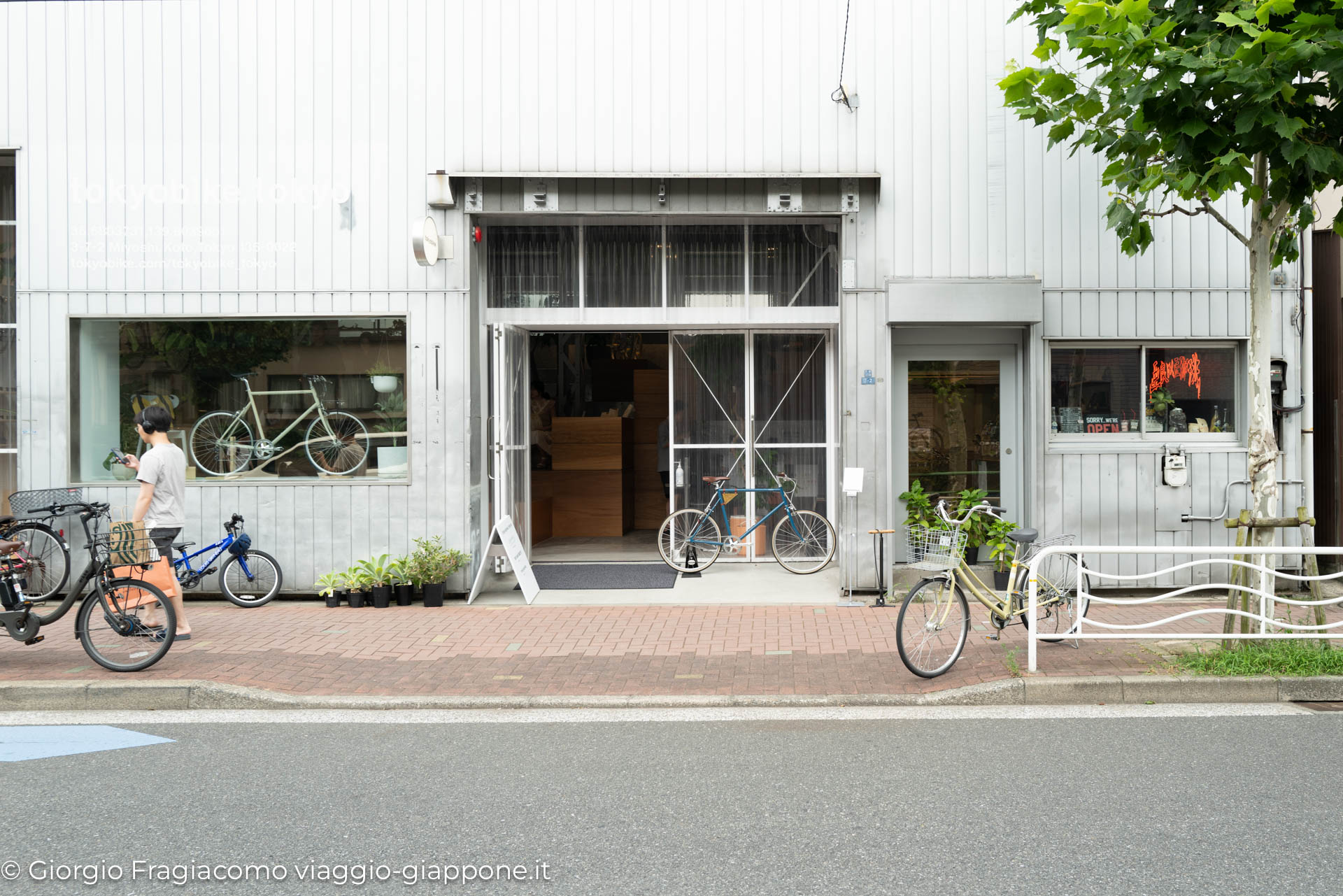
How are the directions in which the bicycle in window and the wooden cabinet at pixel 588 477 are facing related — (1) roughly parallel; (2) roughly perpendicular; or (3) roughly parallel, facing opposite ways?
roughly perpendicular

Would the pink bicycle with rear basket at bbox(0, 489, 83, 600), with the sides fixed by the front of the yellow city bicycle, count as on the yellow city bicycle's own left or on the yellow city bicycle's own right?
on the yellow city bicycle's own right

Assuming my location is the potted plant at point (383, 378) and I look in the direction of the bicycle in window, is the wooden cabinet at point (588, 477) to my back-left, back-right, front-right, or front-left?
back-right

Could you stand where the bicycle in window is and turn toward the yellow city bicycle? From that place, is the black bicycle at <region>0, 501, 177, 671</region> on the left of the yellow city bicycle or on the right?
right

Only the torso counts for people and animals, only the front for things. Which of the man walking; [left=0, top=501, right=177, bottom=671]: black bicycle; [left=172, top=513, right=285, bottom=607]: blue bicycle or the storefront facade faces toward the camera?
the storefront facade

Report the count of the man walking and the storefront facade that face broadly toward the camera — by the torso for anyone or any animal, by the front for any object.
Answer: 1

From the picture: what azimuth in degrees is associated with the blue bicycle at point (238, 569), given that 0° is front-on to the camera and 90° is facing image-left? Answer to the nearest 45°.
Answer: approximately 270°

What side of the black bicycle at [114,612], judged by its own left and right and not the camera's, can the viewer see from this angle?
right

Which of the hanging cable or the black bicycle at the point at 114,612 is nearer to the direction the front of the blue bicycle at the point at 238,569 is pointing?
the hanging cable

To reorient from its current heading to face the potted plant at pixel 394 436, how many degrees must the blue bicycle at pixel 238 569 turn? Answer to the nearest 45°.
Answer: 0° — it already faces it

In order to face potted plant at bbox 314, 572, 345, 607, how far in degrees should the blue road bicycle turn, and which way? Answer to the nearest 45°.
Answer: approximately 180°

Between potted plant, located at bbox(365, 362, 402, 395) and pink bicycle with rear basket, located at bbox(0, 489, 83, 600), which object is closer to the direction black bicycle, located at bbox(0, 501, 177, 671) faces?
the potted plant

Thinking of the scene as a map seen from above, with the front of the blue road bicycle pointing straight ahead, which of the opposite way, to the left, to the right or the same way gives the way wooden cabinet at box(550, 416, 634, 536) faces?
to the right

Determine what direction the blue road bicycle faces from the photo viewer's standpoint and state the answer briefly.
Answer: facing to the right of the viewer
